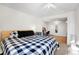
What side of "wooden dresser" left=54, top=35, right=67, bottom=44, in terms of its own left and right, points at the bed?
front

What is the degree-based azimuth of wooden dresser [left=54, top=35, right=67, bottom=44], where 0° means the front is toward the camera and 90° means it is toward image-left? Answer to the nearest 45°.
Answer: approximately 45°
